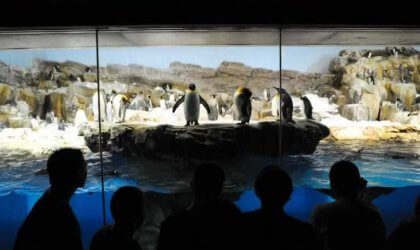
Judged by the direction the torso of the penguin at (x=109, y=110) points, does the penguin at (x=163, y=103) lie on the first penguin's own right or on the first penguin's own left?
on the first penguin's own left

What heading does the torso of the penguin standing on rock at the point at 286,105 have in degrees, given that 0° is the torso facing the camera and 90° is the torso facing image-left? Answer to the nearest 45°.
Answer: approximately 90°

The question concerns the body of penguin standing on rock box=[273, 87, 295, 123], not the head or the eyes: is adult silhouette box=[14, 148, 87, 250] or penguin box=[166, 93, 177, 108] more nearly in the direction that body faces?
the penguin

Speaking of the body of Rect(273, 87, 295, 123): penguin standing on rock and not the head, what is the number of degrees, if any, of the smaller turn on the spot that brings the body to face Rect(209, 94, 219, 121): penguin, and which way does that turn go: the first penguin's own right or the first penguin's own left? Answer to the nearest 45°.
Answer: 0° — it already faces it

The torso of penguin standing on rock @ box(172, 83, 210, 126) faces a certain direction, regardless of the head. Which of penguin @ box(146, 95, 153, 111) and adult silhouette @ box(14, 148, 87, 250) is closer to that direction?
the adult silhouette

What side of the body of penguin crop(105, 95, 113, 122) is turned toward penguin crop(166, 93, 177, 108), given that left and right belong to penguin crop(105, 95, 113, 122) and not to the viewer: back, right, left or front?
left

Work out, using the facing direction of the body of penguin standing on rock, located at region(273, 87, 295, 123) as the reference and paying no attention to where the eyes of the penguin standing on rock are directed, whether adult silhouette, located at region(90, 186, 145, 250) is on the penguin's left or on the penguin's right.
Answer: on the penguin's left

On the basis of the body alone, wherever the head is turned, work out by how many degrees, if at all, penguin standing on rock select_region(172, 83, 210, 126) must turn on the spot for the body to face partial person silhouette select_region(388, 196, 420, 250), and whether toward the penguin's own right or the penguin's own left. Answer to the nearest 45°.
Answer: approximately 45° to the penguin's own left

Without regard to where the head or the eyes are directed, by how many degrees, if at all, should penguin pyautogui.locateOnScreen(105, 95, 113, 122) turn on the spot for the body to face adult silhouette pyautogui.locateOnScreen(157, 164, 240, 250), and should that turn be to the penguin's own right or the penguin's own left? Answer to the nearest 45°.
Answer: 0° — it already faces them

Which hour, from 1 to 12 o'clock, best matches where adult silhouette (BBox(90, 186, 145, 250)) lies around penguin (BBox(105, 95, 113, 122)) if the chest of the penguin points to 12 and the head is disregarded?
The adult silhouette is roughly at 12 o'clock from the penguin.
